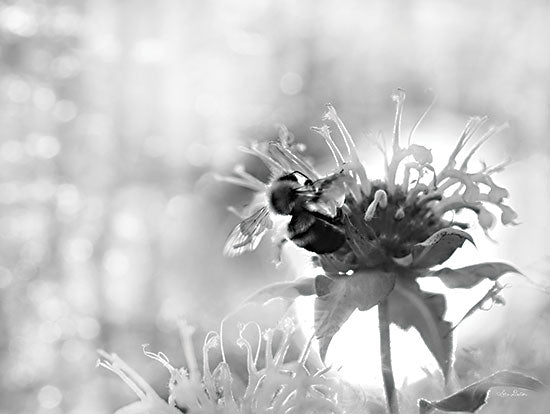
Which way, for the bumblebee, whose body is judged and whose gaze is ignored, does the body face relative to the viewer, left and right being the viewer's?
facing away from the viewer and to the left of the viewer
